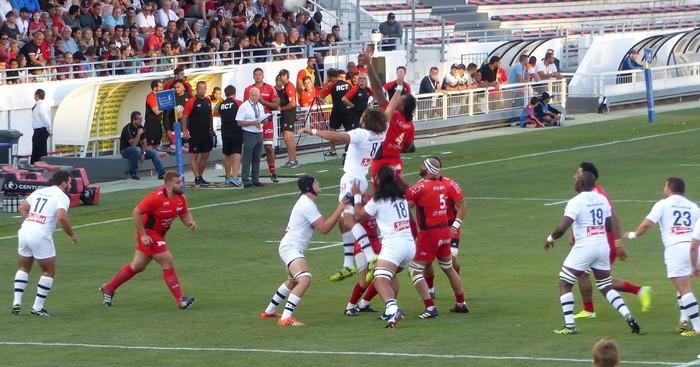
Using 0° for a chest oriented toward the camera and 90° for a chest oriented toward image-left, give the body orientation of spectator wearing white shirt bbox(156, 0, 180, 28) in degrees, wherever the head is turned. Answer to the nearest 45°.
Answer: approximately 315°

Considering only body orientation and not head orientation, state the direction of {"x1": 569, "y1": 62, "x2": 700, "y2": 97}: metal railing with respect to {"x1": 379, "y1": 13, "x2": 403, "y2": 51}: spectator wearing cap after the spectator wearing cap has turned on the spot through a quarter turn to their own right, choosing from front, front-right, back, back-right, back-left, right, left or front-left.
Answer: back

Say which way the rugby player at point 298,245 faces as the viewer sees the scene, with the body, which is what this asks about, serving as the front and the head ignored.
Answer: to the viewer's right

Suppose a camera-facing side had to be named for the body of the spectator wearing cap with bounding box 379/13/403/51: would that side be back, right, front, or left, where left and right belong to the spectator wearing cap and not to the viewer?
front

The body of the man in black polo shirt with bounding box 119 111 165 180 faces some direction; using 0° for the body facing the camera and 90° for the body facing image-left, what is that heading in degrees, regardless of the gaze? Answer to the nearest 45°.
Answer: approximately 315°

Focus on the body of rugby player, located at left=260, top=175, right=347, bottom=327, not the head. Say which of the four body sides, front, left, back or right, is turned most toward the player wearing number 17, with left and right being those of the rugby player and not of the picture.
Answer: back

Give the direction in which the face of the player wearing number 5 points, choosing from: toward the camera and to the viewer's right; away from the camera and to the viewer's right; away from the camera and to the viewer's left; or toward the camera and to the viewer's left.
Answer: away from the camera and to the viewer's left

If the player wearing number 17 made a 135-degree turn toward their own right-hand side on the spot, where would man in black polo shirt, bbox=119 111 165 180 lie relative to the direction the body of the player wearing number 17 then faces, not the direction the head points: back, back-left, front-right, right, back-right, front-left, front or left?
back

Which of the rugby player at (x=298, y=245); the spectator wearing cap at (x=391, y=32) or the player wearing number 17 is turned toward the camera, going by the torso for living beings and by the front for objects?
the spectator wearing cap

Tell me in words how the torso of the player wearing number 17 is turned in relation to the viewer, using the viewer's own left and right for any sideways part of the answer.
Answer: facing away from the viewer and to the right of the viewer

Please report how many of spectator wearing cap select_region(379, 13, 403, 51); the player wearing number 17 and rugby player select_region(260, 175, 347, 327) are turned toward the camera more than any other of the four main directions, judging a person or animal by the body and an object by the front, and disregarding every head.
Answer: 1

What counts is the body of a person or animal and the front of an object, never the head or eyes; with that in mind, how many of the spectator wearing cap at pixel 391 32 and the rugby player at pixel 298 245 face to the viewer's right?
1
